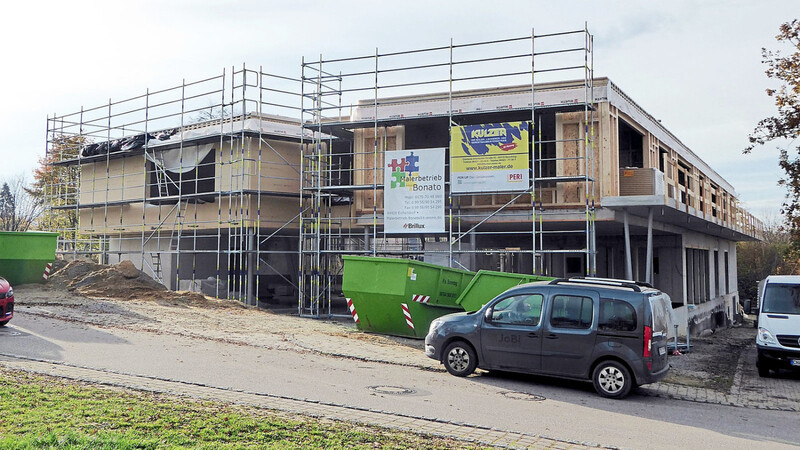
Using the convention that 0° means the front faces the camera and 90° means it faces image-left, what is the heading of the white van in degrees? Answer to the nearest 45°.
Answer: approximately 0°

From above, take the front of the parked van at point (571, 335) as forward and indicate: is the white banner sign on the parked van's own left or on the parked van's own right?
on the parked van's own right

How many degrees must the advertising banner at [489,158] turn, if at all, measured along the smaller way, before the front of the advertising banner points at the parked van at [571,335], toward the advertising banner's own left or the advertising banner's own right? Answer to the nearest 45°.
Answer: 0° — it already faces it

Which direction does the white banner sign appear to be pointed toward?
toward the camera

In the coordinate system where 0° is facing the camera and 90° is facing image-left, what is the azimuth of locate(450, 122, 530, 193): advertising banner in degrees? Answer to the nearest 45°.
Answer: approximately 0°

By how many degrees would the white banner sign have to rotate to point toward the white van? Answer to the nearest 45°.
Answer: approximately 45° to its left

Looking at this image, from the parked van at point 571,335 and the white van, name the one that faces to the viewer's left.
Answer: the parked van

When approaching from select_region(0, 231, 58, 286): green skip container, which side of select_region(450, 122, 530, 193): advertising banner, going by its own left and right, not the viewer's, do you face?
right

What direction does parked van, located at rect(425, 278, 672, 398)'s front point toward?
to the viewer's left

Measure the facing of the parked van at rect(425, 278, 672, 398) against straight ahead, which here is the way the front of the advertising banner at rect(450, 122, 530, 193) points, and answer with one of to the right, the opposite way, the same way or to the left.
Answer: to the right

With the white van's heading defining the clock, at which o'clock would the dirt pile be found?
The dirt pile is roughly at 3 o'clock from the white van.

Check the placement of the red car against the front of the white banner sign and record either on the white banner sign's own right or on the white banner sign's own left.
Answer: on the white banner sign's own right

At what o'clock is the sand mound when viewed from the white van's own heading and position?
The sand mound is roughly at 3 o'clock from the white van.
